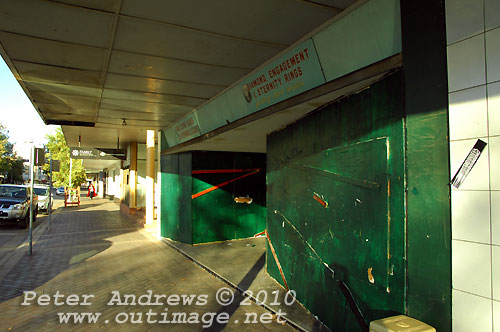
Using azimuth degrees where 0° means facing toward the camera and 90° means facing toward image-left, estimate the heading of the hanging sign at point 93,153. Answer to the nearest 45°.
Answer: approximately 0°

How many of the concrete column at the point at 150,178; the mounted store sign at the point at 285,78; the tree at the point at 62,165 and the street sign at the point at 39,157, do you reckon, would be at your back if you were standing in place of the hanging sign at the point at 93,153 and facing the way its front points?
1

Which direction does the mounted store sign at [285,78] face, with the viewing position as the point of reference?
facing the viewer and to the left of the viewer

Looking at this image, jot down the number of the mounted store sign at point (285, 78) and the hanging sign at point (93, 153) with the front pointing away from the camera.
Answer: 0

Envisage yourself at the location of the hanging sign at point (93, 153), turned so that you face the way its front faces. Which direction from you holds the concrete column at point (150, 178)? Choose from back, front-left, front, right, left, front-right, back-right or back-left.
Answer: front-left

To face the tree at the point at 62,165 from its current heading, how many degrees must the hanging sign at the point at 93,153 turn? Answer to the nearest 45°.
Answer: approximately 180°

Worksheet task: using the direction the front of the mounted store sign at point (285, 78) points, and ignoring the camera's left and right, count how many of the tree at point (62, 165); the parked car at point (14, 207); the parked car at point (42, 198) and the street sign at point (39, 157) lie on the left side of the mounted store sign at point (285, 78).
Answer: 0

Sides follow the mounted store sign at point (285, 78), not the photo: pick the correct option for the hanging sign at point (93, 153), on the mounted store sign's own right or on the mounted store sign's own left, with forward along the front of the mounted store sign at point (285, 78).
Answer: on the mounted store sign's own right

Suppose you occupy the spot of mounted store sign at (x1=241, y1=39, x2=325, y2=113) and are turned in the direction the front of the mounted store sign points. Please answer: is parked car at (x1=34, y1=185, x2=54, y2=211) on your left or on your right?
on your right

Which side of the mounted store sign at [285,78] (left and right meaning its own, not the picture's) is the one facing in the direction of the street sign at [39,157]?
right

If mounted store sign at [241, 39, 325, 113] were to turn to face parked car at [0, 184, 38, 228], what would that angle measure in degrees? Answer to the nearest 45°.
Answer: approximately 90° to its right

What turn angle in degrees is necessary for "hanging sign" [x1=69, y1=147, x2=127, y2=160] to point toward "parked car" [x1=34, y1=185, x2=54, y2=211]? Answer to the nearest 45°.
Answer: approximately 135° to its right

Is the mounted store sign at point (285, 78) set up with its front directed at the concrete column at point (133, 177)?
no

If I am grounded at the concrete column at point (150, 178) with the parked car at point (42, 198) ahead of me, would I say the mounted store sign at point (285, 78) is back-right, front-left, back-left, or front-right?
back-left

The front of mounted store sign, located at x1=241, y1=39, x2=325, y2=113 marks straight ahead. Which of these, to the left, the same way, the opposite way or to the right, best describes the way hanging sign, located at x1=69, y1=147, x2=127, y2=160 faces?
to the left

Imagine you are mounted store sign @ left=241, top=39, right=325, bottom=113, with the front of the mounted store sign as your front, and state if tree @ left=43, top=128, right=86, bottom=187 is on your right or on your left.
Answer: on your right

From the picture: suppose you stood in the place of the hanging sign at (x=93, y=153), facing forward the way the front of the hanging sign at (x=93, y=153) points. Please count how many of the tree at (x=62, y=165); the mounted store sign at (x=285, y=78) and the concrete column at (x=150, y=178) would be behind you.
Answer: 1
